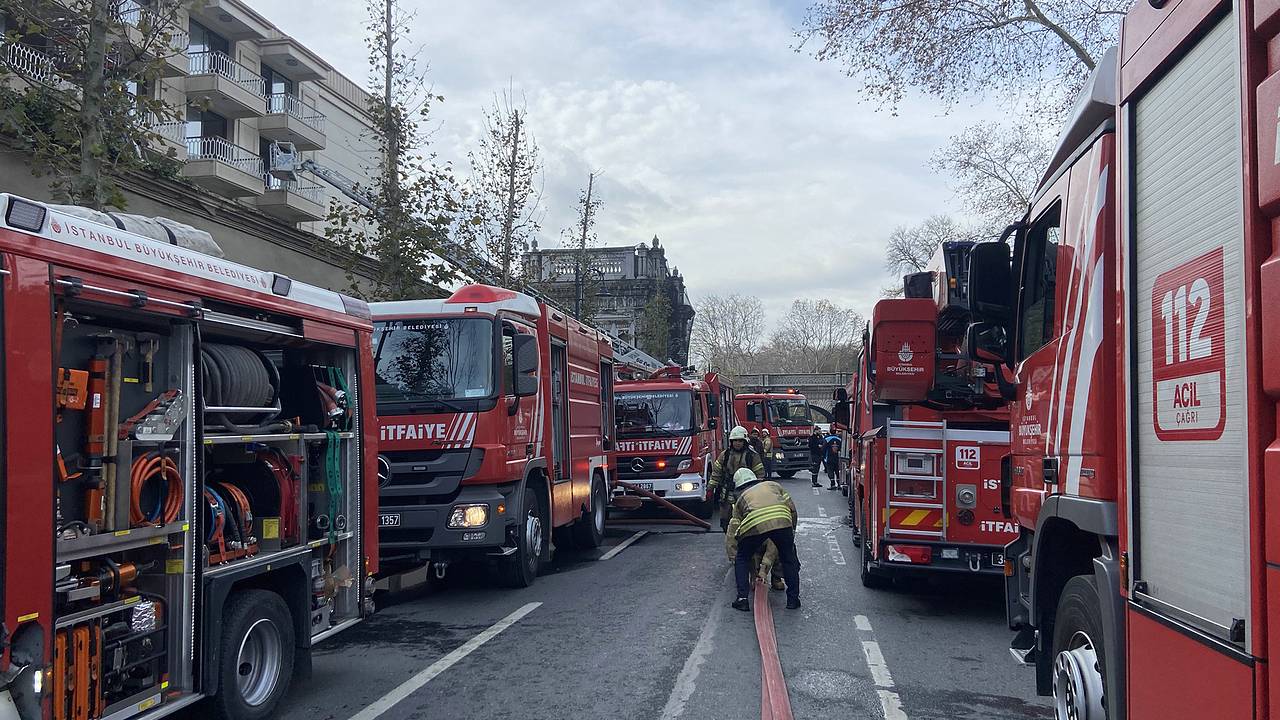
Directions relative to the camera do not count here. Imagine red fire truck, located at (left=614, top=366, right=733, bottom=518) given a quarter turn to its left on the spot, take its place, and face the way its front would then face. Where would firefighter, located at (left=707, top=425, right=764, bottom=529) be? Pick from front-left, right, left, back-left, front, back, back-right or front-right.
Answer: front-right

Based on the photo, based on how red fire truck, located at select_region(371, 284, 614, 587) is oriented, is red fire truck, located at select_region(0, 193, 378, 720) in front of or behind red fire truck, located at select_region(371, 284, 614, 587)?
in front

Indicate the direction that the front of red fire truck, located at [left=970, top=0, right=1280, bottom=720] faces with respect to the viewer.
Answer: facing away from the viewer and to the left of the viewer

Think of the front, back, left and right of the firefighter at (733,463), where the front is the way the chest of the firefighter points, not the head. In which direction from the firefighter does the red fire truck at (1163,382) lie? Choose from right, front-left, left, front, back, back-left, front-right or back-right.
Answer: front

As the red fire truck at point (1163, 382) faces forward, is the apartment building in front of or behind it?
in front

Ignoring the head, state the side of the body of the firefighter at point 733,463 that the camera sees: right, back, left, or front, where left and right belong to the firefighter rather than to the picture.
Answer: front

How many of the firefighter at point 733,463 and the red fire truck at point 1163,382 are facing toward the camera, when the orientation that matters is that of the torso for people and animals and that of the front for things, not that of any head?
1

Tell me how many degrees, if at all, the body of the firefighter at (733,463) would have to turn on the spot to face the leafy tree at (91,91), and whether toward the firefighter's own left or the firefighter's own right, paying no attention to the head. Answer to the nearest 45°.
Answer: approximately 45° to the firefighter's own right

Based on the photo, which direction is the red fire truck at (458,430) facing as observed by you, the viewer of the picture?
facing the viewer and to the left of the viewer

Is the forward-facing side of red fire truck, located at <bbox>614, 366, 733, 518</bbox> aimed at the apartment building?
no

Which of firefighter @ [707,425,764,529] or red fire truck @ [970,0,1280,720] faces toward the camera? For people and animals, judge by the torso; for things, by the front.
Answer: the firefighter

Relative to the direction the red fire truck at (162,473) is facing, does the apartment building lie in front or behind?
behind

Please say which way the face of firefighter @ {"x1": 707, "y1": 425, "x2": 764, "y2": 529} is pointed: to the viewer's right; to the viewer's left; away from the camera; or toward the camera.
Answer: toward the camera

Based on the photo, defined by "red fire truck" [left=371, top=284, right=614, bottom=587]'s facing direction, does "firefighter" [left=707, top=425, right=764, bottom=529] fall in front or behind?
behind

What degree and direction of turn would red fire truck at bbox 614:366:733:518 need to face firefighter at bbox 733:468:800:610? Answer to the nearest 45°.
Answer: approximately 45° to its left
